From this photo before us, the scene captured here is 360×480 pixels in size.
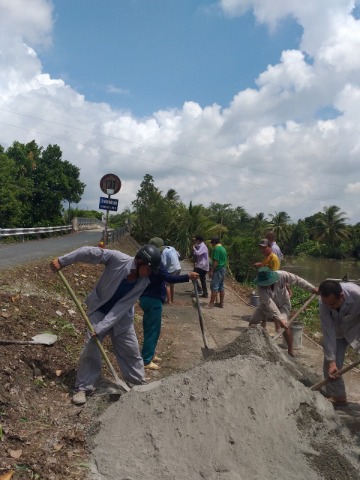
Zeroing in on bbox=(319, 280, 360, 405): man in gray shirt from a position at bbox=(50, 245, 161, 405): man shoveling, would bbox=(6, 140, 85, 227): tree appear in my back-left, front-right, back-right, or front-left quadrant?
back-left

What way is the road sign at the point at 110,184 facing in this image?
toward the camera

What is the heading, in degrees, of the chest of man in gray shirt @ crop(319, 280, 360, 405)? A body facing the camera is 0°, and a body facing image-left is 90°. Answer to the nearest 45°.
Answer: approximately 45°

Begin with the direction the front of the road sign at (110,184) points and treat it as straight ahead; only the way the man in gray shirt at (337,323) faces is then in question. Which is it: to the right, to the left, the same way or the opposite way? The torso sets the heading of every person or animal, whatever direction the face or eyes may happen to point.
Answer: to the right

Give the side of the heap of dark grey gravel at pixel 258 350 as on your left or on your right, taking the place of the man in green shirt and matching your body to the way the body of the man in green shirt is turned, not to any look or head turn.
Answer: on your left

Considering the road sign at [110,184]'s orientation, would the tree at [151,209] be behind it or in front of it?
behind

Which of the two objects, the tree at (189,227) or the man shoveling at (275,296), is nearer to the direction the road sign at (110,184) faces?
the man shoveling

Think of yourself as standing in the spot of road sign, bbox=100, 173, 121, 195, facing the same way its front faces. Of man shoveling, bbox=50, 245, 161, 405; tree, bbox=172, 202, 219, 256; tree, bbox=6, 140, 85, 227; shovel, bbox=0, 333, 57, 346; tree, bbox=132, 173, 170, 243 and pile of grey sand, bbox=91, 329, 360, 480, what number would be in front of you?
3

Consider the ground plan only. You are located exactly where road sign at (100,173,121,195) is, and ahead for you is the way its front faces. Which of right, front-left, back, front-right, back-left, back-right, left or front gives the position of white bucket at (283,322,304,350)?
front-left
